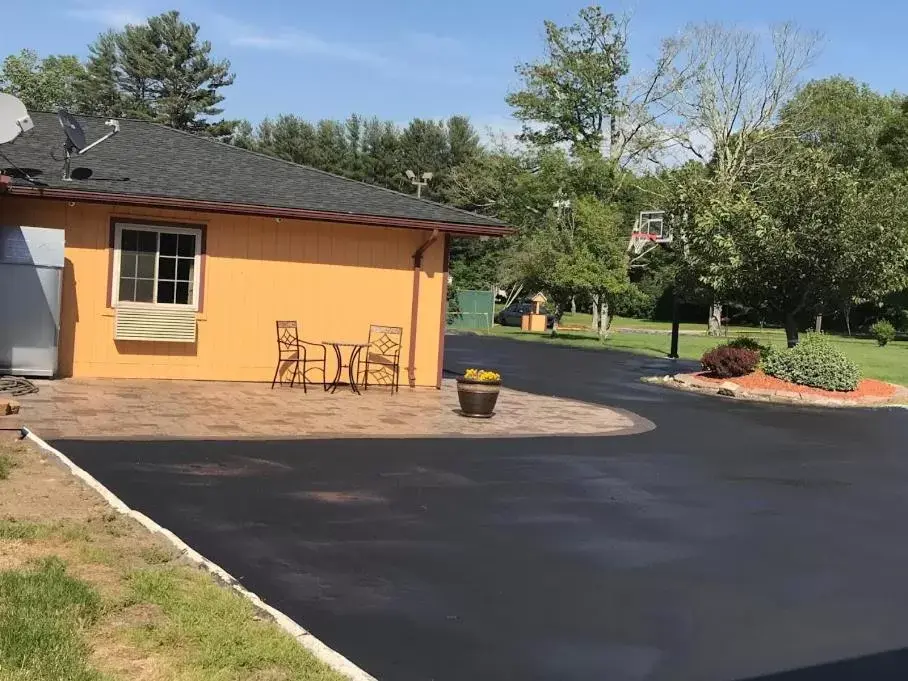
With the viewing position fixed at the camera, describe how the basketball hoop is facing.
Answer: facing the viewer and to the left of the viewer

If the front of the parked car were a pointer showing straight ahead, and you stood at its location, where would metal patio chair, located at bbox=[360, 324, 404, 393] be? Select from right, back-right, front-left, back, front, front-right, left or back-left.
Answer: left

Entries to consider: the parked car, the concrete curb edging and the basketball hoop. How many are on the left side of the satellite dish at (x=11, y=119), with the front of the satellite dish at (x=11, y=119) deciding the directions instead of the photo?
2

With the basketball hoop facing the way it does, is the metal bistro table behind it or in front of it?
in front

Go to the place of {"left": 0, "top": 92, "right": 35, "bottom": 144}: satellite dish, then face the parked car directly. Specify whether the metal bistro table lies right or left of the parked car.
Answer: right

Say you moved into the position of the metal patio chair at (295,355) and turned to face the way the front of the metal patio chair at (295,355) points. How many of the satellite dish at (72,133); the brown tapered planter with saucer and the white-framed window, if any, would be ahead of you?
1

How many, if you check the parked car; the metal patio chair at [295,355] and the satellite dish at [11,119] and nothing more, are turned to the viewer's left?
1

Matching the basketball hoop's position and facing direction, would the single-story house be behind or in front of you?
in front

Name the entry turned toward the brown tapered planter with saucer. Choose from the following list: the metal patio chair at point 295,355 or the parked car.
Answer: the metal patio chair

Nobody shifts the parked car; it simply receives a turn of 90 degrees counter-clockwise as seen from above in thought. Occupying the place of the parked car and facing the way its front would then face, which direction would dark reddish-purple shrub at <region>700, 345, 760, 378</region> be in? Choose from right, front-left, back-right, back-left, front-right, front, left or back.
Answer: front

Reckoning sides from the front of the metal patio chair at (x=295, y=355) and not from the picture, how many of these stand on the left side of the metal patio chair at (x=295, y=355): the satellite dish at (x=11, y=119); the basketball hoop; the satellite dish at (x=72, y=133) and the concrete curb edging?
1

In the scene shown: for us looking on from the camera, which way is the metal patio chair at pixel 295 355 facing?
facing the viewer and to the right of the viewer

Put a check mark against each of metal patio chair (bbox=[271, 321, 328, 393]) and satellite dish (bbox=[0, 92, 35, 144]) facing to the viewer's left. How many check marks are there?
0

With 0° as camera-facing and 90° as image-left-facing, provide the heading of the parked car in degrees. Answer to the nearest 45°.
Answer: approximately 90°
